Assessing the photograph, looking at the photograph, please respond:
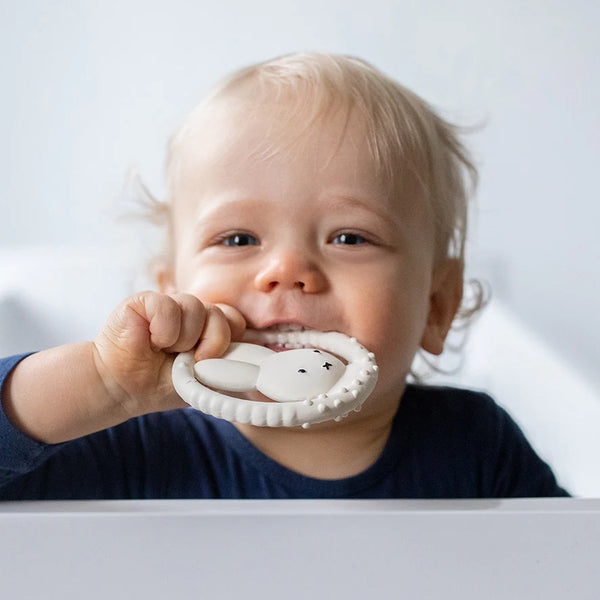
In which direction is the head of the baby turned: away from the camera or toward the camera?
toward the camera

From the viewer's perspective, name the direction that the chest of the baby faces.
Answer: toward the camera
